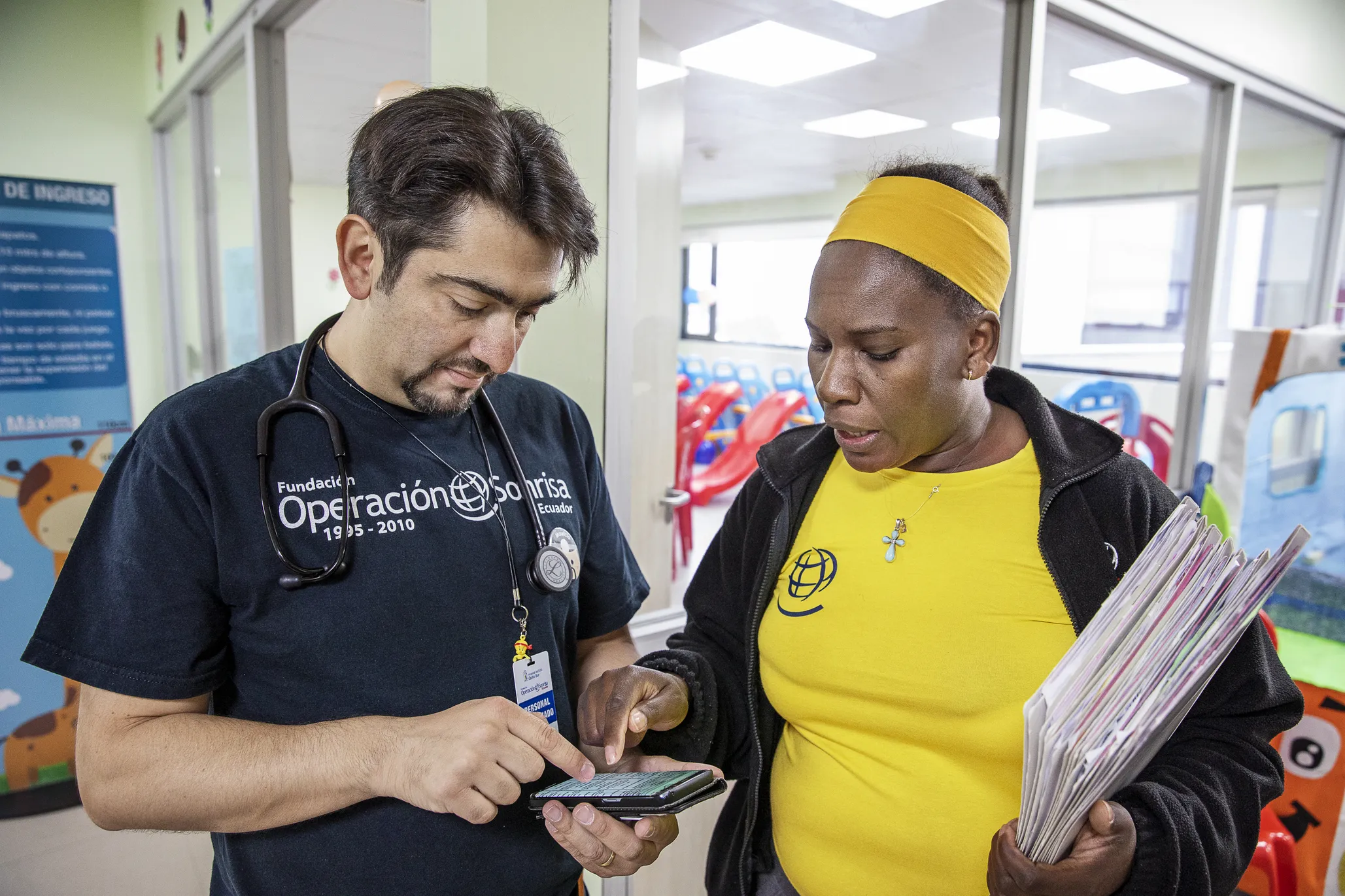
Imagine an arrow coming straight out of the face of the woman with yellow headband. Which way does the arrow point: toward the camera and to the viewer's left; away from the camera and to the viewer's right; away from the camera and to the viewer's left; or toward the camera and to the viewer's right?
toward the camera and to the viewer's left

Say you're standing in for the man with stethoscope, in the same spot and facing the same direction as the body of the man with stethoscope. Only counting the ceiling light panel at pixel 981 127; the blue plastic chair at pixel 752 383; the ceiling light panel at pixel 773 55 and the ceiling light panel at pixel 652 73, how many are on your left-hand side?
4

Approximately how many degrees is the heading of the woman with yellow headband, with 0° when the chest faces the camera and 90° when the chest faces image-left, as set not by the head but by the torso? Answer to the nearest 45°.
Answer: approximately 45°

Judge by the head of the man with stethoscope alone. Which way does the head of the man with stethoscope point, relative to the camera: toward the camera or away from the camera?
toward the camera

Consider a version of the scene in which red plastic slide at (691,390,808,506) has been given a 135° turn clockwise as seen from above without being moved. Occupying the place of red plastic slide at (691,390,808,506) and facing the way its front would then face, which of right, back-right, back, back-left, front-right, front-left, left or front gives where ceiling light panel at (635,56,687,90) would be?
back

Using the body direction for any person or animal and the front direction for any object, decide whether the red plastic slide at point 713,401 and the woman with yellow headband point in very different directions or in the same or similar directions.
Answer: same or similar directions

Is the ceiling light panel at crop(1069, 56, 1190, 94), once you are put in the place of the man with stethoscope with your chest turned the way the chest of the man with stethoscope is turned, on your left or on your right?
on your left

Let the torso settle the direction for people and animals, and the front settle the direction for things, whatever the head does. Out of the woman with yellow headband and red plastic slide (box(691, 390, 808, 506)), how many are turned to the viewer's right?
0

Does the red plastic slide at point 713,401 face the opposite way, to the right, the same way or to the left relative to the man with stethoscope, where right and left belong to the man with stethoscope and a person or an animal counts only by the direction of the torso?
to the right

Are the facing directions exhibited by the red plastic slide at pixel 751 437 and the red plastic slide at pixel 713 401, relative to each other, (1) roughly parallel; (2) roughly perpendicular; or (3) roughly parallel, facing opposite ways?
roughly parallel

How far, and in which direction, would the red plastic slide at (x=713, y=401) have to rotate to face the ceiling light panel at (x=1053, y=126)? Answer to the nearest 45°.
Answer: approximately 90° to its left

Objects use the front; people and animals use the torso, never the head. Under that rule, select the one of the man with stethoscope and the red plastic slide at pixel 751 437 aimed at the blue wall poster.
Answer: the red plastic slide

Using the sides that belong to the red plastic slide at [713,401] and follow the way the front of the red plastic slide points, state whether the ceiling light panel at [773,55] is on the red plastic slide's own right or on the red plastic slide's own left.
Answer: on the red plastic slide's own left

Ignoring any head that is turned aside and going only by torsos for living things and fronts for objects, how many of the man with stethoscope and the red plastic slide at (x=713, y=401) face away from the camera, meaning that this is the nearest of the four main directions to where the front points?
0

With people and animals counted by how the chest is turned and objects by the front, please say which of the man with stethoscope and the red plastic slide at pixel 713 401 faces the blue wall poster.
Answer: the red plastic slide

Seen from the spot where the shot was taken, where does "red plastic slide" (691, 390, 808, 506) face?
facing the viewer and to the left of the viewer

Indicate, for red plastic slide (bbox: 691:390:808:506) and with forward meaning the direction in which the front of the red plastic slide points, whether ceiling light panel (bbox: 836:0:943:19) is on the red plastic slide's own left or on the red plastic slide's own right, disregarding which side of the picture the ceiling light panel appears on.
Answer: on the red plastic slide's own left
